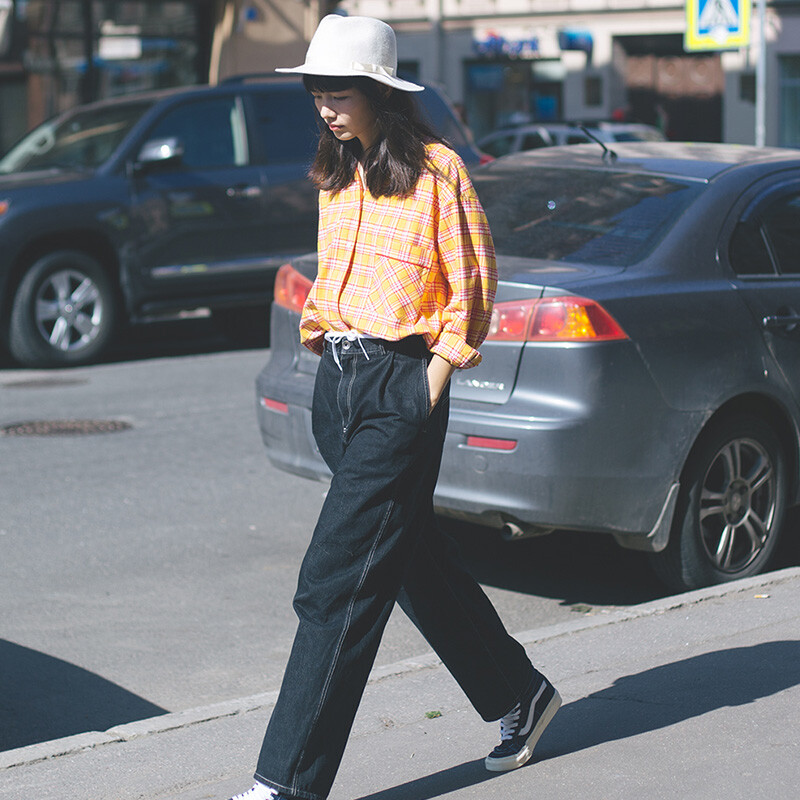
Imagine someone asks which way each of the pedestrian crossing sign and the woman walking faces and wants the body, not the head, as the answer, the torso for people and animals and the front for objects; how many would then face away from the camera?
0

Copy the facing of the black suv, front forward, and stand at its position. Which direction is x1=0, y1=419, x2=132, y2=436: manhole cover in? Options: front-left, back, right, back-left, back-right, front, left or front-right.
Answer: front-left

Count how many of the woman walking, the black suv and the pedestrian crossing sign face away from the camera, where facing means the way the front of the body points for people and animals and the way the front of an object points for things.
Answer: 0

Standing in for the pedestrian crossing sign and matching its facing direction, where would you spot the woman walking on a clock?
The woman walking is roughly at 12 o'clock from the pedestrian crossing sign.

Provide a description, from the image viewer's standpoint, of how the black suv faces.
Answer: facing the viewer and to the left of the viewer

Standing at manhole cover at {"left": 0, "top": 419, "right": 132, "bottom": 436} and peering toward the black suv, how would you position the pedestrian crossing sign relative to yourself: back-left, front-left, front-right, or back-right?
front-right

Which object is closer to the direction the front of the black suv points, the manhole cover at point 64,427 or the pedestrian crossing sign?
the manhole cover

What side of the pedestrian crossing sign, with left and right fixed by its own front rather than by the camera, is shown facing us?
front

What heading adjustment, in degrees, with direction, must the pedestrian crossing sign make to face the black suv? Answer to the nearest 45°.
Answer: approximately 45° to its right

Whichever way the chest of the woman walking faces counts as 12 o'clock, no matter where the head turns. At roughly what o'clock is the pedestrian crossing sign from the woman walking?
The pedestrian crossing sign is roughly at 5 o'clock from the woman walking.

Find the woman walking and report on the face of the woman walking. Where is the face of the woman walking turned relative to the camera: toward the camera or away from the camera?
toward the camera
